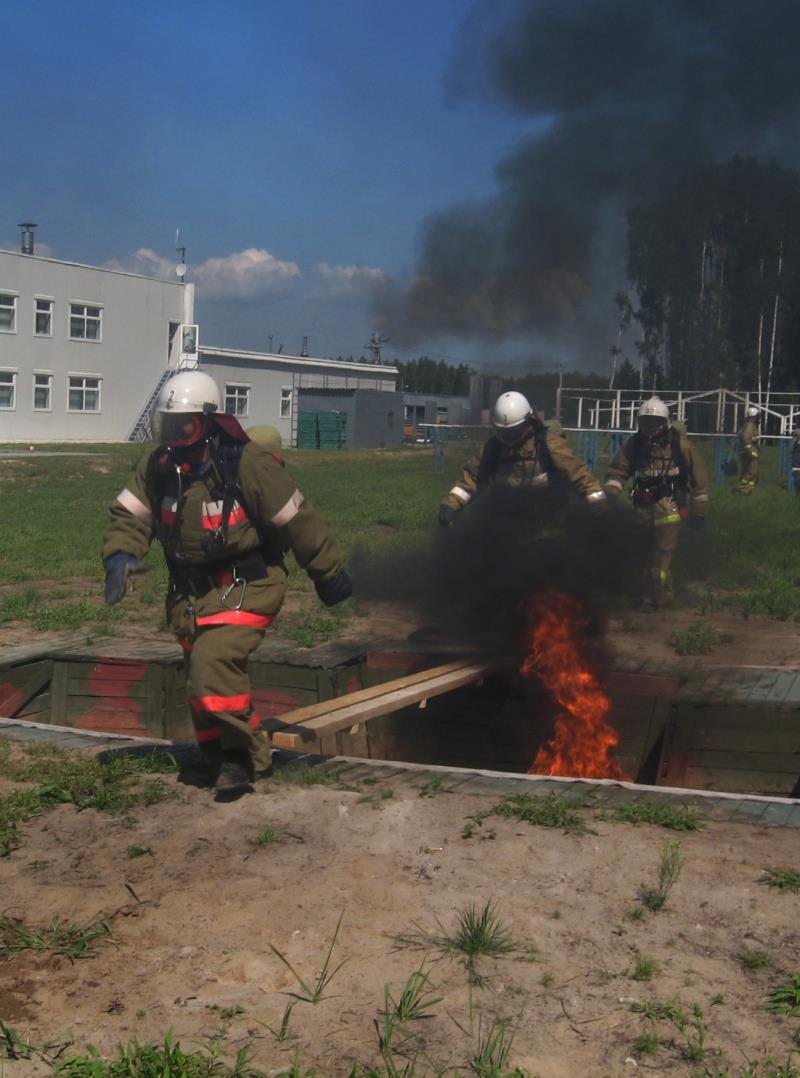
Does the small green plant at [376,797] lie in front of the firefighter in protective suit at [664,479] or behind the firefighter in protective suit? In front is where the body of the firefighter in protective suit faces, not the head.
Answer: in front

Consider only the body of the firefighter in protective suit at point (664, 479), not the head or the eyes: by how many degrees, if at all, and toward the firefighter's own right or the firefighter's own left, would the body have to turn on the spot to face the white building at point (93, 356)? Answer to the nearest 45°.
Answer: approximately 135° to the firefighter's own right

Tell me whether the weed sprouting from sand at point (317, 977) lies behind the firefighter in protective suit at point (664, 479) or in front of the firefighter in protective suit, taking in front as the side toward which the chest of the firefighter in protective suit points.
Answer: in front

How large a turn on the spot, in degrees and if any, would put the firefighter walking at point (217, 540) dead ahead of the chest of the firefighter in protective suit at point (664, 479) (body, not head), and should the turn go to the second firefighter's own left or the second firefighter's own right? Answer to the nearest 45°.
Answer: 0° — they already face them

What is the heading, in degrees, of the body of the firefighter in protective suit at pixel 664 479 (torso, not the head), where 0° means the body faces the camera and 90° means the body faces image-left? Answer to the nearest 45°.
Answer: approximately 0°

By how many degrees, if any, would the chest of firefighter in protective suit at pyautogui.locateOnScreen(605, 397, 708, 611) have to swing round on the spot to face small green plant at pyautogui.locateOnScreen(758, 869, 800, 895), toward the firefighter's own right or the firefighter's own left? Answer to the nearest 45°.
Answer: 0° — they already face it

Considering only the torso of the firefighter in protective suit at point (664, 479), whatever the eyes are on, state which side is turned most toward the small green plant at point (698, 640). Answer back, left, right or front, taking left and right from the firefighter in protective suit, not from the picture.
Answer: front

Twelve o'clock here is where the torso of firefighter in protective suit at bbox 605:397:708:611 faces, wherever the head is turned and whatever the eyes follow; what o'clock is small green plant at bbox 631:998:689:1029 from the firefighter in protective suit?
The small green plant is roughly at 12 o'clock from the firefighter in protective suit.

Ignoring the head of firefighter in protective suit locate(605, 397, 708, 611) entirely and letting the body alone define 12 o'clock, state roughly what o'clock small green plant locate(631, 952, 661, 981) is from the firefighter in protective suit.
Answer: The small green plant is roughly at 12 o'clock from the firefighter in protective suit.

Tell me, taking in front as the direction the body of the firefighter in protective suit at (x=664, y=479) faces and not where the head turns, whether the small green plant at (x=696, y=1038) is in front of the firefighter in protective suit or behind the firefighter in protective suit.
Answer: in front
